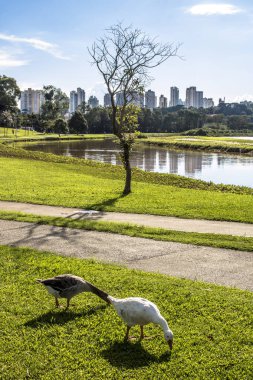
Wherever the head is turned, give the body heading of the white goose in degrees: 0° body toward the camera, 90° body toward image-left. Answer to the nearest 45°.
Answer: approximately 270°

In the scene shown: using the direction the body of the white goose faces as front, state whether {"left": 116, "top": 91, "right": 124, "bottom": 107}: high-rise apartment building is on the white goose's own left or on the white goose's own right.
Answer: on the white goose's own left
